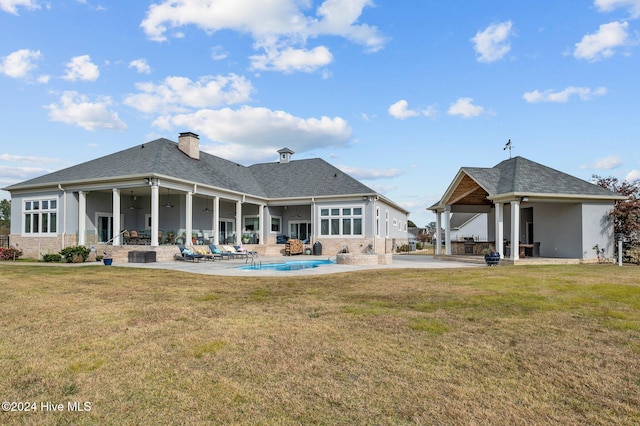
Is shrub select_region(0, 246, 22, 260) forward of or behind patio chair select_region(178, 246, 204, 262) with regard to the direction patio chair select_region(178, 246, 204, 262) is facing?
behind

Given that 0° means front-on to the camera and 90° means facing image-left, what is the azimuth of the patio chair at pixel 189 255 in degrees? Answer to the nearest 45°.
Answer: approximately 270°

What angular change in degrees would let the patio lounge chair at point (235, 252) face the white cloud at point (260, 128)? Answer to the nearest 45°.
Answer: approximately 90° to its left

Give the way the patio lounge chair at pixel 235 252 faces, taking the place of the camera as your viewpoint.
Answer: facing to the right of the viewer

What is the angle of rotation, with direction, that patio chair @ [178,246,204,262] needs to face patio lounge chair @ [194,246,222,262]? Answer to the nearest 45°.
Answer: approximately 45° to its left

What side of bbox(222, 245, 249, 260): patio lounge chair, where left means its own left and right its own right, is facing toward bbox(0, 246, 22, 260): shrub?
back
